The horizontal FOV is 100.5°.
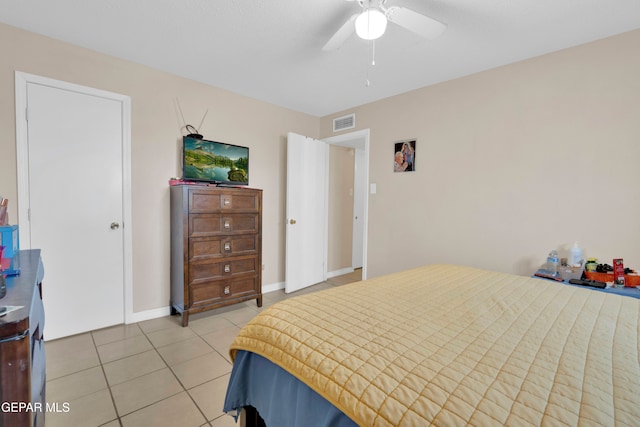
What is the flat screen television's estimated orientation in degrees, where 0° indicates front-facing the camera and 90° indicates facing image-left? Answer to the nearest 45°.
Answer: approximately 315°

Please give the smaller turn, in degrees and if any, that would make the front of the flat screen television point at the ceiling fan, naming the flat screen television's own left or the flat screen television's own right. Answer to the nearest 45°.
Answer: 0° — it already faces it

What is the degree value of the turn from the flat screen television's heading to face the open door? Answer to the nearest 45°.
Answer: approximately 45° to its left

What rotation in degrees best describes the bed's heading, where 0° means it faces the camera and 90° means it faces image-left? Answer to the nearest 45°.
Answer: approximately 135°

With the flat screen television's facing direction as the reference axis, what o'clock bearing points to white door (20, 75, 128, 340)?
The white door is roughly at 4 o'clock from the flat screen television.

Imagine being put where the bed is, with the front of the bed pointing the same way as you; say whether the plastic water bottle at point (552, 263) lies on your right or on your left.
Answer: on your right

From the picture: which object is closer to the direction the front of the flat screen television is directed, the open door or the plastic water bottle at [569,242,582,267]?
the plastic water bottle

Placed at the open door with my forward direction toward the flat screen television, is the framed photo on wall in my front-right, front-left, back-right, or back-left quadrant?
back-left

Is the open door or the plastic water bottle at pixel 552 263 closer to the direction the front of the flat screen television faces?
the plastic water bottle
